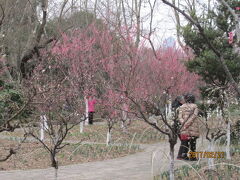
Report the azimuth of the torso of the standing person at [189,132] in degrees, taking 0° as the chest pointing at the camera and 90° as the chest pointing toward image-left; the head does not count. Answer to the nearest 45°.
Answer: approximately 180°
